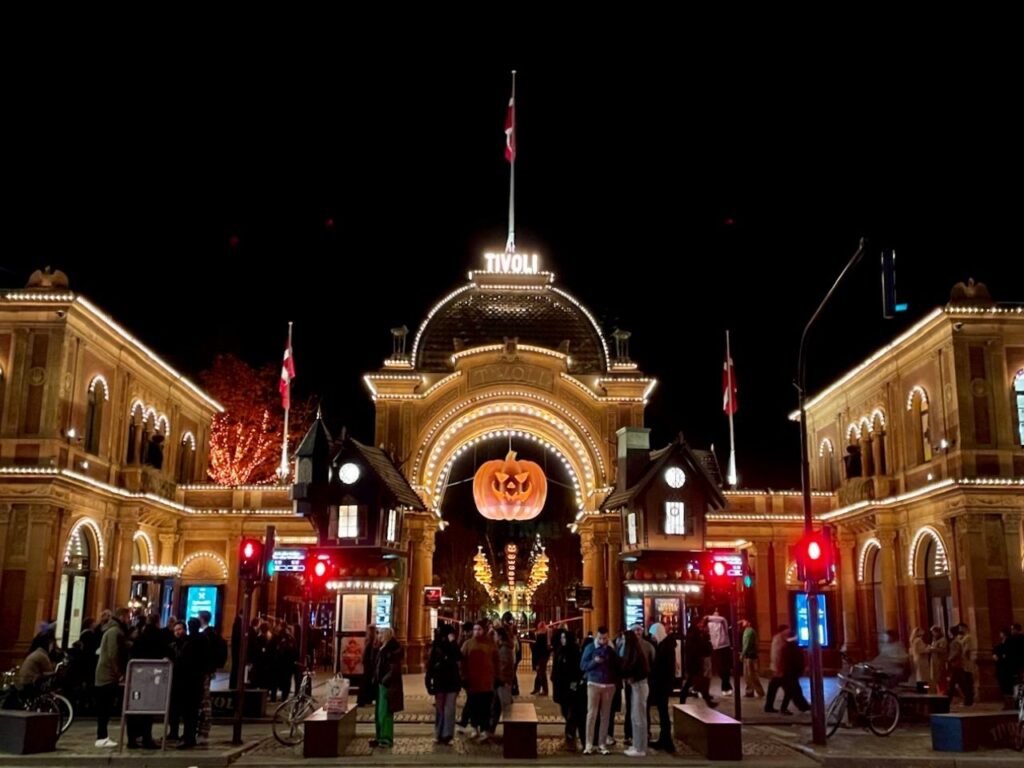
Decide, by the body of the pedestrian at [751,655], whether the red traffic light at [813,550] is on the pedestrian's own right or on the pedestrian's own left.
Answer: on the pedestrian's own left

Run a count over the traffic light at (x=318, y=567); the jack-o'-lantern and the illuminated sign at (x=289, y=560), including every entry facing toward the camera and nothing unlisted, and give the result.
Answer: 3

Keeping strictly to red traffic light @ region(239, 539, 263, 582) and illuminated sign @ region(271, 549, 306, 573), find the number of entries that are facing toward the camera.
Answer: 2

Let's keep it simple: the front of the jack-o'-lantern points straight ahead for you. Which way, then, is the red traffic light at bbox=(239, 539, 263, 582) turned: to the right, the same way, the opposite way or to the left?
the same way

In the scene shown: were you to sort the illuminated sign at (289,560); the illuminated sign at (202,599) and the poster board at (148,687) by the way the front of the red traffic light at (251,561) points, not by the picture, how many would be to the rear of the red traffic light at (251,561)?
2

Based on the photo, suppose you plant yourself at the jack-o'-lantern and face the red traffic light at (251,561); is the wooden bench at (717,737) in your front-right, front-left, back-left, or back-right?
front-left

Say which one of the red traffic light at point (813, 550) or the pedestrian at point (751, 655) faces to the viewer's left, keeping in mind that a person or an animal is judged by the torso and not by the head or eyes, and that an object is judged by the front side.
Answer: the pedestrian

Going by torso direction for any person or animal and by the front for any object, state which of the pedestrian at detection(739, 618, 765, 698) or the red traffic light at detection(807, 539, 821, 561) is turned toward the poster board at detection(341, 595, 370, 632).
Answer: the pedestrian

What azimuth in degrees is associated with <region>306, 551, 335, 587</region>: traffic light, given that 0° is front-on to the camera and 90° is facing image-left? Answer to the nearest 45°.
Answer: approximately 0°

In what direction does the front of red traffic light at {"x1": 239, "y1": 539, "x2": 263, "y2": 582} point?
toward the camera

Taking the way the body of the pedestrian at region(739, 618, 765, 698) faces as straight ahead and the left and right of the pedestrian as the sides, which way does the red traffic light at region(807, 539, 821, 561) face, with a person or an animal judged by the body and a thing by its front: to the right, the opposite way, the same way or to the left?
to the left

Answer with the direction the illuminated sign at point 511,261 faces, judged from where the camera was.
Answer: facing the viewer

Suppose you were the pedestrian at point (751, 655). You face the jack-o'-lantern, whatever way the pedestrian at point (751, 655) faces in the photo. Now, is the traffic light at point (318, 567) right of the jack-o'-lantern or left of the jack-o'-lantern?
left

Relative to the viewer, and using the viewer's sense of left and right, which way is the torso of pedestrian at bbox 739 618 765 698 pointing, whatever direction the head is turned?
facing to the left of the viewer

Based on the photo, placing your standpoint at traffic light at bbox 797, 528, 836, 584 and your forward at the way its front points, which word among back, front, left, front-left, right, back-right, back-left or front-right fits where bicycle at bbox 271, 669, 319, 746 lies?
right

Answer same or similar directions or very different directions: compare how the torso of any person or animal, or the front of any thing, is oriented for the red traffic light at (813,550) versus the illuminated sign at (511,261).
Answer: same or similar directions

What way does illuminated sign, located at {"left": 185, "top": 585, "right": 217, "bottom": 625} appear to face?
toward the camera
